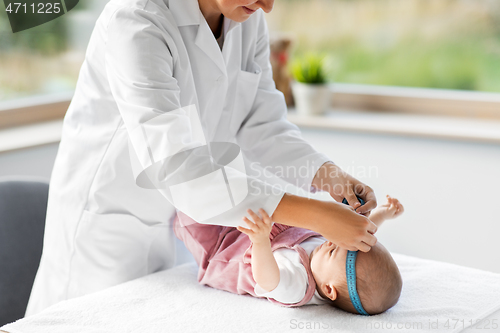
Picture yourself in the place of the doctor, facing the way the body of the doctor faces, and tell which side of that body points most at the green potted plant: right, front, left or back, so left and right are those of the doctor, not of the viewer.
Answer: left

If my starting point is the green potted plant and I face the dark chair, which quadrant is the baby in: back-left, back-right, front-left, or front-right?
front-left

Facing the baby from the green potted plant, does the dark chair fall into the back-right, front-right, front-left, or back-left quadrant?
front-right

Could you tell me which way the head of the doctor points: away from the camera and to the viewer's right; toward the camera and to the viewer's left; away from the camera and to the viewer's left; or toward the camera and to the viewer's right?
toward the camera and to the viewer's right

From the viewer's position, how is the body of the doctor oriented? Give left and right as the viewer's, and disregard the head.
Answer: facing the viewer and to the right of the viewer
